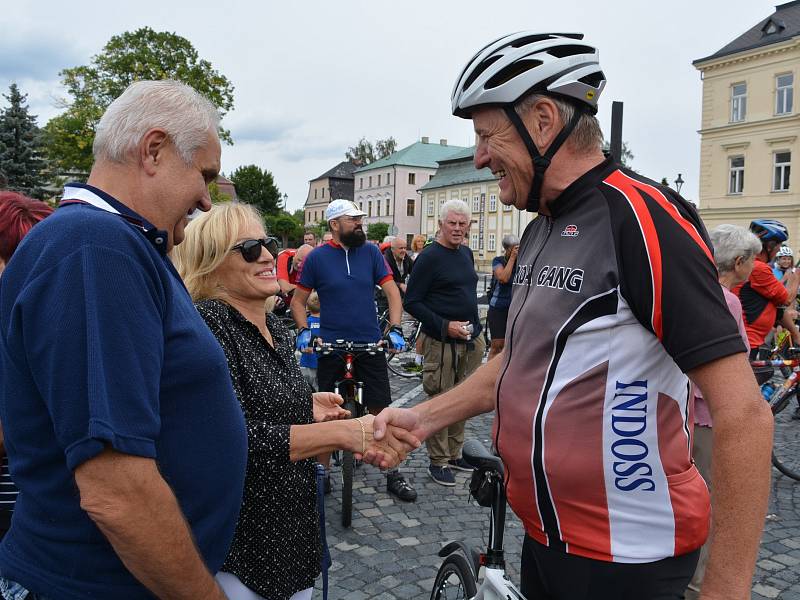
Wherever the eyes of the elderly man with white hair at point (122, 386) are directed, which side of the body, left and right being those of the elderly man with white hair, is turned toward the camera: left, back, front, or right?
right

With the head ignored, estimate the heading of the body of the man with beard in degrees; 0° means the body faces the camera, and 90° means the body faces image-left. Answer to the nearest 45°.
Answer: approximately 0°

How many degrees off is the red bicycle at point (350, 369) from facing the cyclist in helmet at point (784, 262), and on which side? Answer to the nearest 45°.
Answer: approximately 135° to its left

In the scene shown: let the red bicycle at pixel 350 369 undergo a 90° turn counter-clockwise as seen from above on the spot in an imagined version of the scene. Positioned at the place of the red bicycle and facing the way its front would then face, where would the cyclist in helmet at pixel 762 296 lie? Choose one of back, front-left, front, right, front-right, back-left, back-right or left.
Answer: front

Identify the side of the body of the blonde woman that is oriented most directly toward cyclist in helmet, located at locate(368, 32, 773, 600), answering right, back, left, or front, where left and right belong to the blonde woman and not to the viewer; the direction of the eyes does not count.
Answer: front

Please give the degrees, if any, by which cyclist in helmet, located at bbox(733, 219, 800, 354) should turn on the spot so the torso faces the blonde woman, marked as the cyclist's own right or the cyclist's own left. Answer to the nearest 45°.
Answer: approximately 90° to the cyclist's own right

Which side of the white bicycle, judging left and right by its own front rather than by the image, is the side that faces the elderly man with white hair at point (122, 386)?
right

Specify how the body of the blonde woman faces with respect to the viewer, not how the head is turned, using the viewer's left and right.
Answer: facing the viewer and to the right of the viewer

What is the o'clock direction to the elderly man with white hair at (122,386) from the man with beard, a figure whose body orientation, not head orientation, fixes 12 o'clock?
The elderly man with white hair is roughly at 12 o'clock from the man with beard.
